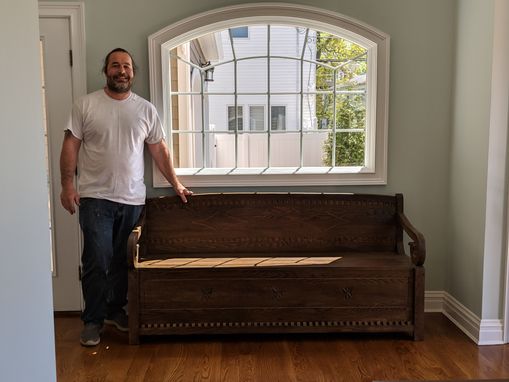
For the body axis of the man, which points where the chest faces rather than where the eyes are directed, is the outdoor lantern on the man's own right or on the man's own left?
on the man's own left

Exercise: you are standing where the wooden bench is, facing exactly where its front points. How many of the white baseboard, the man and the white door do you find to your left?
1

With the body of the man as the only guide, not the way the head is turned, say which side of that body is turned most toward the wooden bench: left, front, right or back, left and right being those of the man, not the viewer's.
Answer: left

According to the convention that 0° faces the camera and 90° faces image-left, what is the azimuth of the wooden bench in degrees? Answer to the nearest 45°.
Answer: approximately 0°

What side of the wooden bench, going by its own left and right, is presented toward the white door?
right

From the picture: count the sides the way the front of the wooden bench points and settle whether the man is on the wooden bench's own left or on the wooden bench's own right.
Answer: on the wooden bench's own right

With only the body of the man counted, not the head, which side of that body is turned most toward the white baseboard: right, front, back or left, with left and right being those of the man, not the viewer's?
left

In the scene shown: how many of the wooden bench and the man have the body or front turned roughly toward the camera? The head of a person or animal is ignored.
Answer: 2

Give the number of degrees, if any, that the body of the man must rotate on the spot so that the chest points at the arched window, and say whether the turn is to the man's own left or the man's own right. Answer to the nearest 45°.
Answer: approximately 90° to the man's own left

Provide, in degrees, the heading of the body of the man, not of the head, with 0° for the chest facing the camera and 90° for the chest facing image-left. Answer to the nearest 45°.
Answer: approximately 0°
